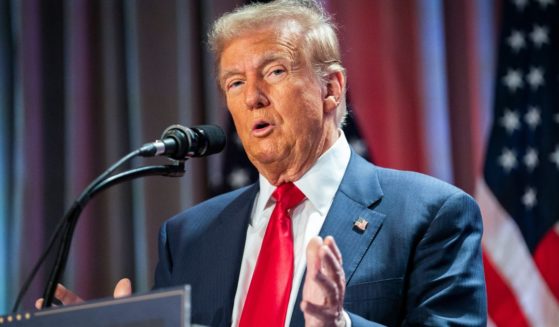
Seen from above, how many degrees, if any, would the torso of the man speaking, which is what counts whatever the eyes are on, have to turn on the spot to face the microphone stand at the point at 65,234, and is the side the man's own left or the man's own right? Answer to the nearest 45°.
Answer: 0° — they already face it

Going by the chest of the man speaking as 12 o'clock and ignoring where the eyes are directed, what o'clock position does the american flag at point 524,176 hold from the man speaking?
The american flag is roughly at 6 o'clock from the man speaking.

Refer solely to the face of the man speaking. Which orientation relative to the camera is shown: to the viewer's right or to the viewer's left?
to the viewer's left
